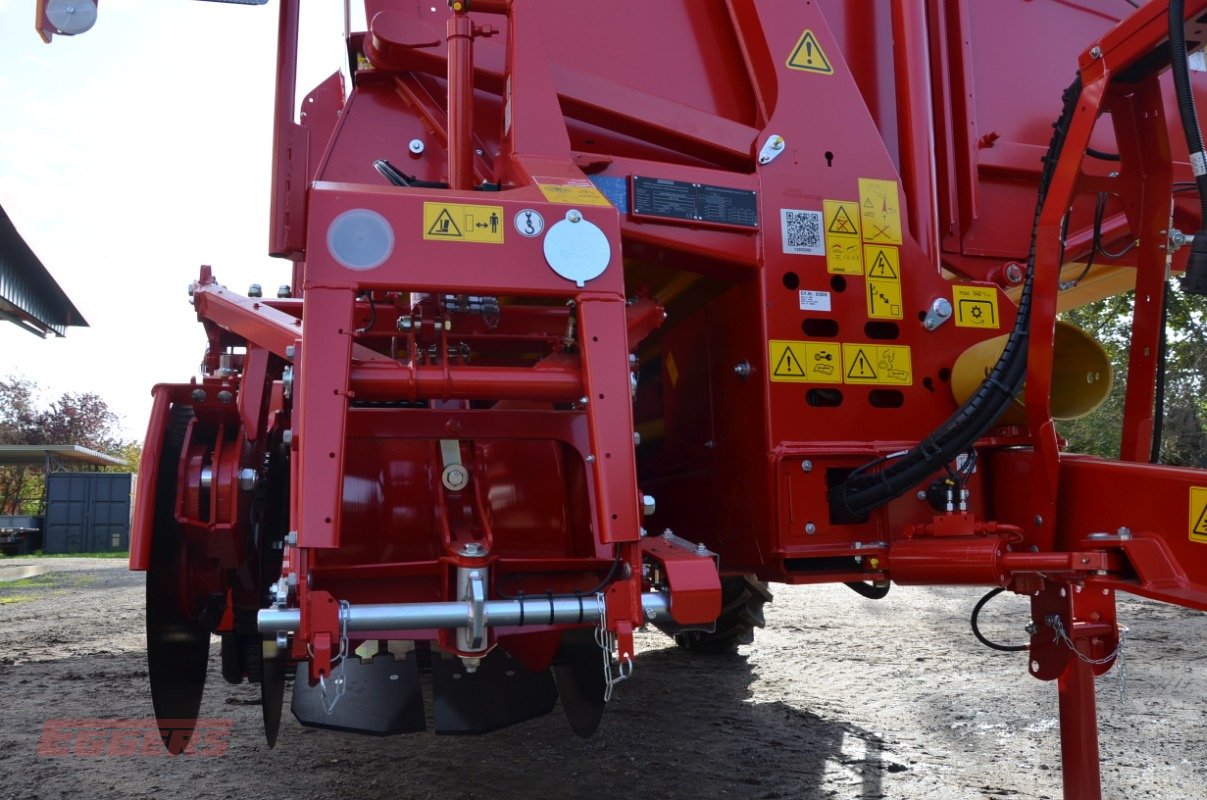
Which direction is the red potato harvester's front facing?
toward the camera

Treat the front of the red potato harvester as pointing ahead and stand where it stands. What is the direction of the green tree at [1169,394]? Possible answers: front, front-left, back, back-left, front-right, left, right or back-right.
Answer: back-left

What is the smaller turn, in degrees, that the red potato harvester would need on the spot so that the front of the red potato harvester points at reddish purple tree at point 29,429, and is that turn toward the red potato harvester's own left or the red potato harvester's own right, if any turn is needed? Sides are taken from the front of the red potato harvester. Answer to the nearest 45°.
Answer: approximately 135° to the red potato harvester's own right

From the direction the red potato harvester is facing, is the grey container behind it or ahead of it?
behind
